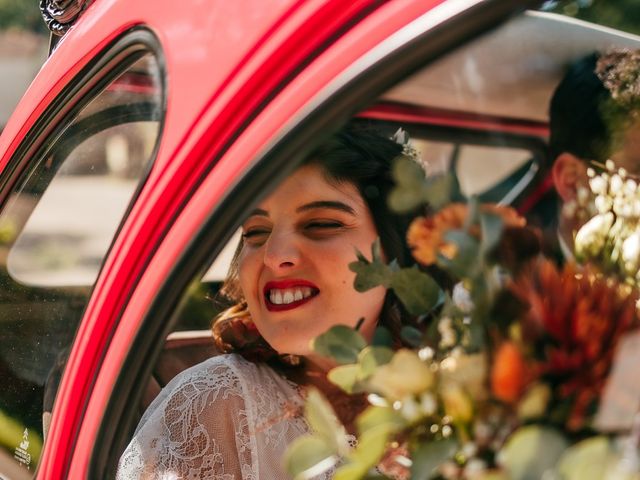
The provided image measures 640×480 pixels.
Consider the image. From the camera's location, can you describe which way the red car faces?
facing to the right of the viewer

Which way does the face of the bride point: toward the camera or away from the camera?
toward the camera
